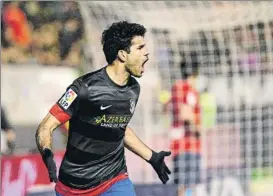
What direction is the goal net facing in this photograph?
toward the camera
